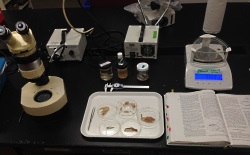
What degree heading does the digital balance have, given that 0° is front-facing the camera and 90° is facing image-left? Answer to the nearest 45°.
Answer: approximately 0°

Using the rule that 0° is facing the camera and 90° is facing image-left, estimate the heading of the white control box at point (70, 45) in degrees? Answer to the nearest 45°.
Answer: approximately 0°

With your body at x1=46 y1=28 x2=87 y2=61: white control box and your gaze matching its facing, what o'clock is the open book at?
The open book is roughly at 11 o'clock from the white control box.
